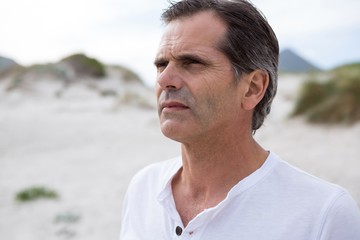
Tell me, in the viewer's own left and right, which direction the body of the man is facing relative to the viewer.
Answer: facing the viewer and to the left of the viewer

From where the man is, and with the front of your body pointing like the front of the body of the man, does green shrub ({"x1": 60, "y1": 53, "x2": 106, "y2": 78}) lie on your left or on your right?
on your right

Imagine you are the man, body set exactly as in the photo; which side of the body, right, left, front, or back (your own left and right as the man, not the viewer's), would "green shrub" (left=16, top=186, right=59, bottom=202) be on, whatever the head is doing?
right
